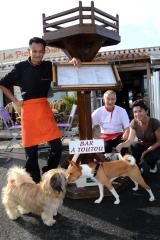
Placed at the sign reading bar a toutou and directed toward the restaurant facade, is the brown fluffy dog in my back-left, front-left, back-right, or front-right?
back-left

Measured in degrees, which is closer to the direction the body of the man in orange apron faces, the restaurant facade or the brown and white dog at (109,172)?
the brown and white dog

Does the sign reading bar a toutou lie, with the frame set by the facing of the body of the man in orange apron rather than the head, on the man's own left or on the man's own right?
on the man's own left

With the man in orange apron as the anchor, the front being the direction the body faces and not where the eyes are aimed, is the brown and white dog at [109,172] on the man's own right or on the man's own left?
on the man's own left

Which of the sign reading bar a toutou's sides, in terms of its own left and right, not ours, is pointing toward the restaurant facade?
back

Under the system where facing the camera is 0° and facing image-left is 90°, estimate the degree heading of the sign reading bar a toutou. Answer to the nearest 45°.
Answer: approximately 0°

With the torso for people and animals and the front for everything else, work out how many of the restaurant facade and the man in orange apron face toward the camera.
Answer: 2

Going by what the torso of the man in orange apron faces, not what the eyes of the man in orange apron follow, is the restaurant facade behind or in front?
behind
